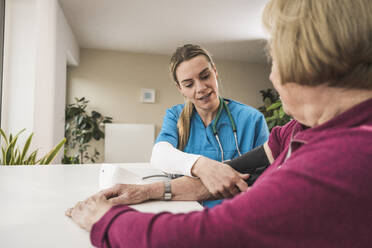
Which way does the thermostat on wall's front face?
toward the camera

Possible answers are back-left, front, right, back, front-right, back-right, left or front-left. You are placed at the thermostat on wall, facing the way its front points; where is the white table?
front

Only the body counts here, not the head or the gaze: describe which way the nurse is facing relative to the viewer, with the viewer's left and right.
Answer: facing the viewer

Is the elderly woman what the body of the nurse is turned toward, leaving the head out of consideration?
yes

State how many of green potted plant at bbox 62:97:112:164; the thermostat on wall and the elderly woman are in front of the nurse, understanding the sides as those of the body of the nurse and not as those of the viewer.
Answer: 1

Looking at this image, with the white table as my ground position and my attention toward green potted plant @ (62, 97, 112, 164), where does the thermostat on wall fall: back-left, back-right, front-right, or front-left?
front-right

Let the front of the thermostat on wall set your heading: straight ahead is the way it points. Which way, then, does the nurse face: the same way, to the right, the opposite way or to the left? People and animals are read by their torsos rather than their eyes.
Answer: the same way

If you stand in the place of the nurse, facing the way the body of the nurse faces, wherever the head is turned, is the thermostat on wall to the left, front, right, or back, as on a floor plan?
back

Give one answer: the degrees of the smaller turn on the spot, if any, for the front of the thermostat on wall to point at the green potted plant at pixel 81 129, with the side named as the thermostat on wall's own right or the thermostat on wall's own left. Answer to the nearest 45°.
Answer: approximately 45° to the thermostat on wall's own right

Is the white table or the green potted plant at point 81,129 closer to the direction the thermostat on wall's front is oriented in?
the white table

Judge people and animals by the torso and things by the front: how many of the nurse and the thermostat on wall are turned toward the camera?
2

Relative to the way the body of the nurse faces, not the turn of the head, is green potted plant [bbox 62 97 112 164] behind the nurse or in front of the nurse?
behind

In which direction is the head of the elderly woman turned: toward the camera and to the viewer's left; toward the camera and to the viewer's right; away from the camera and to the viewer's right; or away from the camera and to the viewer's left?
away from the camera and to the viewer's left

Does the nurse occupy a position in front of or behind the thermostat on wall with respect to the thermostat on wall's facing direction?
in front
